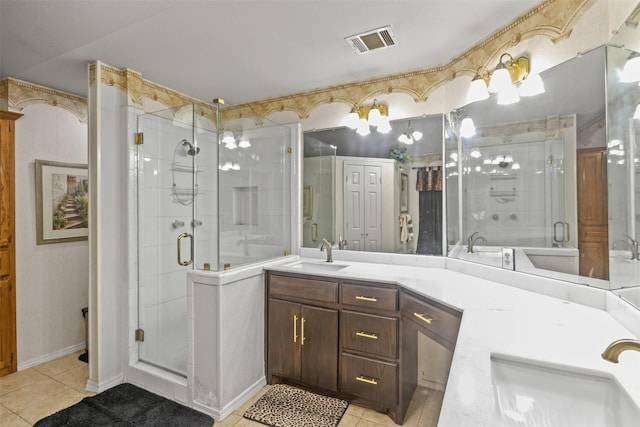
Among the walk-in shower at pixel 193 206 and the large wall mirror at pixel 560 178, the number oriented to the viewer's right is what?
0

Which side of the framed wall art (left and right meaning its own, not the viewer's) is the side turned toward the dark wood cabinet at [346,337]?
front

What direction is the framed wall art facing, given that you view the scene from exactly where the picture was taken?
facing the viewer and to the right of the viewer

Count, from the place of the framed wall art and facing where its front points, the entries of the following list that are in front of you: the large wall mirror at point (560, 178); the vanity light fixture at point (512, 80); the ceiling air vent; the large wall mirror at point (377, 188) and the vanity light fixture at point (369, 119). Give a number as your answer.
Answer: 5

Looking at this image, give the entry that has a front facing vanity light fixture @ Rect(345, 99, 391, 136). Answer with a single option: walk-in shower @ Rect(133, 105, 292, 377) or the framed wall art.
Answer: the framed wall art

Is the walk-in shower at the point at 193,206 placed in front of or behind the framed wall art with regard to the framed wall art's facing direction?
in front

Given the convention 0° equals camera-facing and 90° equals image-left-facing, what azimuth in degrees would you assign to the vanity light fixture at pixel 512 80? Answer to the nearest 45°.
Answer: approximately 45°

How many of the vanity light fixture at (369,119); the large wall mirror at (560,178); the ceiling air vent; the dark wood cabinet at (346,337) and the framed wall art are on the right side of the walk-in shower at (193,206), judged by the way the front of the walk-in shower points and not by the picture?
1

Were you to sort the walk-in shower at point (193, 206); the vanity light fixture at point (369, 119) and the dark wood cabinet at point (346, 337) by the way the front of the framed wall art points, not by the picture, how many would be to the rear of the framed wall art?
0

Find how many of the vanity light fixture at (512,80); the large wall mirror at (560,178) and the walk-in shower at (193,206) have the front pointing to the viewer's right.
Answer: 0

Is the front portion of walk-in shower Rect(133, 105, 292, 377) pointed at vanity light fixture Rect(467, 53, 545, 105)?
no

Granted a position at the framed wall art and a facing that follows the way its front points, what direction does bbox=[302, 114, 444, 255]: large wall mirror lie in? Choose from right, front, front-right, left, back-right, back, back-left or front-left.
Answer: front

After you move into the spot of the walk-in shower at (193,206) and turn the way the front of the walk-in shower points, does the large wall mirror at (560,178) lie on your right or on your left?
on your left

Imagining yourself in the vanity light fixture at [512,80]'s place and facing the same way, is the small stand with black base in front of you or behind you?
in front

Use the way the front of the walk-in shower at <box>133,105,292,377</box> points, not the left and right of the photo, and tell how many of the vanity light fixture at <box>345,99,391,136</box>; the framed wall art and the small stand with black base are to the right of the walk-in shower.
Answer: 2

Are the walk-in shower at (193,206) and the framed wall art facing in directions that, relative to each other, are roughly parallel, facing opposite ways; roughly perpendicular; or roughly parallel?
roughly perpendicular

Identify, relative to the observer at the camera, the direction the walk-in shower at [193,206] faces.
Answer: facing the viewer and to the left of the viewer
